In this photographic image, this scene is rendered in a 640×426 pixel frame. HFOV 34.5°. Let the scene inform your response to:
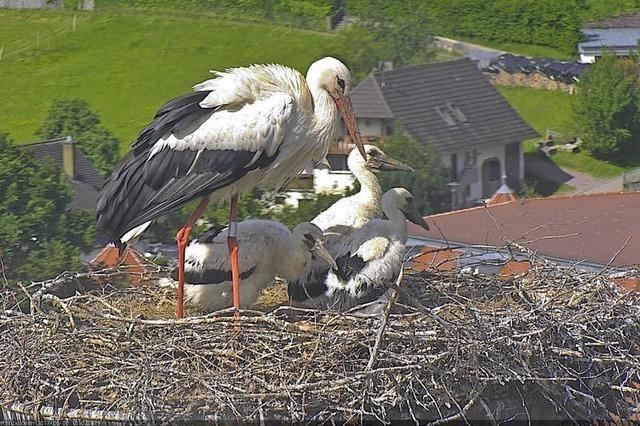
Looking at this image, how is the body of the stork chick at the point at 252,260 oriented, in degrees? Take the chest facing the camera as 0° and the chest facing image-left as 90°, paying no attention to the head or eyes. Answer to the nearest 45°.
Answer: approximately 270°

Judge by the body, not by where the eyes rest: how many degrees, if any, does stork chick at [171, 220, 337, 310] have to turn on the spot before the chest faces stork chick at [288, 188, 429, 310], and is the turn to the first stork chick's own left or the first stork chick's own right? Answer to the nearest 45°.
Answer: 0° — it already faces it

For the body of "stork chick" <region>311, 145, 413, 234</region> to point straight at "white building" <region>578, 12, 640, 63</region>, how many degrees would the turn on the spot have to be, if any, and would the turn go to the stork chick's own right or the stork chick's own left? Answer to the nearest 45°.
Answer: approximately 90° to the stork chick's own left

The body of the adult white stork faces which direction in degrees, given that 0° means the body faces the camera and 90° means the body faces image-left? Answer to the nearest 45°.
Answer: approximately 270°

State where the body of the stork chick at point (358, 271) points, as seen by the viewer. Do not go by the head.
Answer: to the viewer's right

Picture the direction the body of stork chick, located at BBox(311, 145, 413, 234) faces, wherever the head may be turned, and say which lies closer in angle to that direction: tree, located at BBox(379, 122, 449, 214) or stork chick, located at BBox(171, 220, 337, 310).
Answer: the tree

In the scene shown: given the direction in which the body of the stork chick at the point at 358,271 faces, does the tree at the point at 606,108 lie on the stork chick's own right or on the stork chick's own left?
on the stork chick's own left

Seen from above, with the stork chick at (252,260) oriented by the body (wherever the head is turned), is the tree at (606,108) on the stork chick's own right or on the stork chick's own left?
on the stork chick's own left

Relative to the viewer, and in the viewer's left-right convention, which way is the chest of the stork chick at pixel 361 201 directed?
facing to the right of the viewer
